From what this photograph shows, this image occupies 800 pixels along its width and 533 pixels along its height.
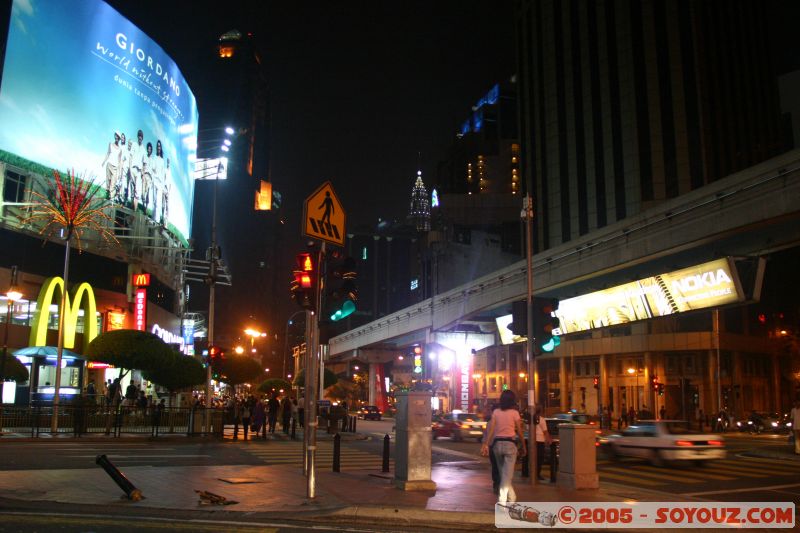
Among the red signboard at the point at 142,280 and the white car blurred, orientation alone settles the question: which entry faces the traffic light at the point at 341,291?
the red signboard

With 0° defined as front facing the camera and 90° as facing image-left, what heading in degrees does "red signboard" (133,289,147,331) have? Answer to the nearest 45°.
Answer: approximately 0°

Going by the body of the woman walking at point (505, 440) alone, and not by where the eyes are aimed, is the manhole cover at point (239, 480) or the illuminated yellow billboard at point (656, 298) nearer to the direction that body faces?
the illuminated yellow billboard

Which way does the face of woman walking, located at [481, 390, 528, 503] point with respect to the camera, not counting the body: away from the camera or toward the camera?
away from the camera

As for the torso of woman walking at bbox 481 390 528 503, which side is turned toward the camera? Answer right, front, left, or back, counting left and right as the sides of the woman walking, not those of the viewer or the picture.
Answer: back

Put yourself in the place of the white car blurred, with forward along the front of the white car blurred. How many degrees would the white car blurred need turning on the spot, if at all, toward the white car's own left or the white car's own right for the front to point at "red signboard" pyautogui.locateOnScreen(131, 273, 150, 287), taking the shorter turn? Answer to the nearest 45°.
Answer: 0° — it already faces it

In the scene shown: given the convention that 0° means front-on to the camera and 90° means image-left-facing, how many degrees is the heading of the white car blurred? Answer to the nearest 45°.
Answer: approximately 135°

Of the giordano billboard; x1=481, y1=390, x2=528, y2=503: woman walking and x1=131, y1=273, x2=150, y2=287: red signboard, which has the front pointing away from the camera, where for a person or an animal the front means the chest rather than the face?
the woman walking

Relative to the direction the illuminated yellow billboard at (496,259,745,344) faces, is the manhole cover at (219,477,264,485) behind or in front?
in front

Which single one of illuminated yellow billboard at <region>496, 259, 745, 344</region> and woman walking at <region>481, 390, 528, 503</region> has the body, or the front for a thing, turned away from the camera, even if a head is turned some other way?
the woman walking
